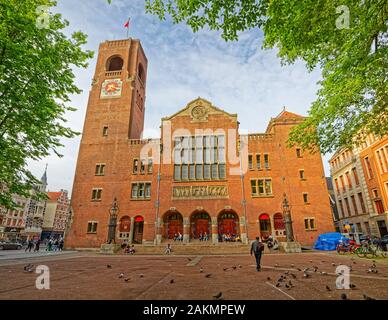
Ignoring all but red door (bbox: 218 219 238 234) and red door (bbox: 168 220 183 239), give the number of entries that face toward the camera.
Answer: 2

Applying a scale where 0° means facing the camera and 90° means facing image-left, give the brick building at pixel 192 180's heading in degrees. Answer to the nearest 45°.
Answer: approximately 0°

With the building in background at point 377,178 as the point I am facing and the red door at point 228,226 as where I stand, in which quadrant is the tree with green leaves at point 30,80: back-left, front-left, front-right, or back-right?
back-right

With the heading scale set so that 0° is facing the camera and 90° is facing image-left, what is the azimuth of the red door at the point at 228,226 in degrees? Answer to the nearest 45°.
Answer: approximately 0°

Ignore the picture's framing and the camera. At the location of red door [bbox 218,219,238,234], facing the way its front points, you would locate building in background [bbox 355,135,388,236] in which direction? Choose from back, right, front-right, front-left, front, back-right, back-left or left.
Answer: left

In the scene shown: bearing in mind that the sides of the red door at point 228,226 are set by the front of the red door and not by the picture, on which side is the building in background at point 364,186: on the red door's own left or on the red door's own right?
on the red door's own left

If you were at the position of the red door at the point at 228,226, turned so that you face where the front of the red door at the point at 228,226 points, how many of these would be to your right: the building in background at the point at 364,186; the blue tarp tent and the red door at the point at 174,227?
1

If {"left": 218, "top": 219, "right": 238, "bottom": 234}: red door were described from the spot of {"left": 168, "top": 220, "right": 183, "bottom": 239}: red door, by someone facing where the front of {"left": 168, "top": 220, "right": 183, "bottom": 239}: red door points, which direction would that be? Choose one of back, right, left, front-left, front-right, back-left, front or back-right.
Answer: left

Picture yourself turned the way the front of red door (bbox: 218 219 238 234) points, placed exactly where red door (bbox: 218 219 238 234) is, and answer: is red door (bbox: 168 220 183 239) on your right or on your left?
on your right

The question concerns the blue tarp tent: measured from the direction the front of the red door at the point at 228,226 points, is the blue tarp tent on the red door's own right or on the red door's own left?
on the red door's own left

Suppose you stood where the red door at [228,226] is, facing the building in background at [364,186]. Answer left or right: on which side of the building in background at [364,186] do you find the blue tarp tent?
right
